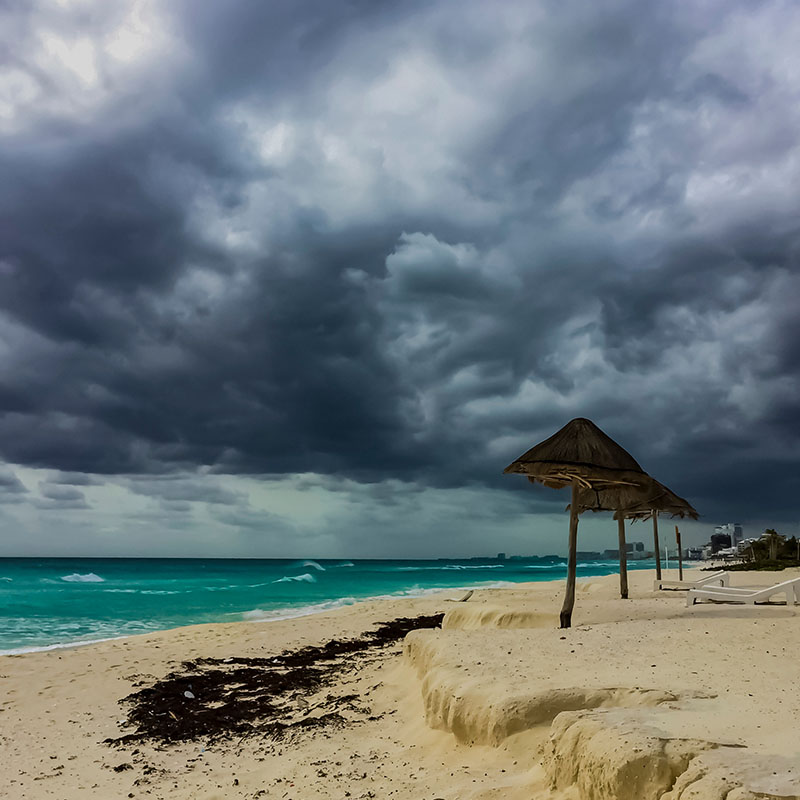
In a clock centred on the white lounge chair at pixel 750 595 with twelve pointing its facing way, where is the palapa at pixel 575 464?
The palapa is roughly at 10 o'clock from the white lounge chair.

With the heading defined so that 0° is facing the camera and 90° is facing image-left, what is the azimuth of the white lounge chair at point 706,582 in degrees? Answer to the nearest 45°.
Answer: approximately 90°

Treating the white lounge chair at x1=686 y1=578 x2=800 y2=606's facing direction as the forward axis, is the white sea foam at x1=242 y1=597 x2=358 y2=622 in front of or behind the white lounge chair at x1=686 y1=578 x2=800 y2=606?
in front

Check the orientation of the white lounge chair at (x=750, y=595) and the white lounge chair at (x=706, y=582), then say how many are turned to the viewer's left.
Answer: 2

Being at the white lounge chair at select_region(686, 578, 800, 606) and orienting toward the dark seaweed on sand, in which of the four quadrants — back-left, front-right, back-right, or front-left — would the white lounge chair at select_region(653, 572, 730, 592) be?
back-right

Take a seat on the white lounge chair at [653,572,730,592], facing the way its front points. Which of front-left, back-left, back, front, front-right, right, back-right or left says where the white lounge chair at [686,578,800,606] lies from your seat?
left

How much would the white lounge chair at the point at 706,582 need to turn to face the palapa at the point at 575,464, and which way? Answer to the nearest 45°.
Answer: approximately 90° to its left

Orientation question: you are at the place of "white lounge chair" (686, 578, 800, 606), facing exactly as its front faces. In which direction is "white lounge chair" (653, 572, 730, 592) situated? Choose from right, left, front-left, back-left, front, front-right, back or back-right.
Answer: right

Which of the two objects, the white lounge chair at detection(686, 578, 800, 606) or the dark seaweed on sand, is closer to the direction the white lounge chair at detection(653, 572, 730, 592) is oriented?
the dark seaweed on sand

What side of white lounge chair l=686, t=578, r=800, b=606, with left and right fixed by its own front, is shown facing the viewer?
left

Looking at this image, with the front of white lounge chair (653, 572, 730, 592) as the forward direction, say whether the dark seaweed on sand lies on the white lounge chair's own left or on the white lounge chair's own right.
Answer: on the white lounge chair's own left
